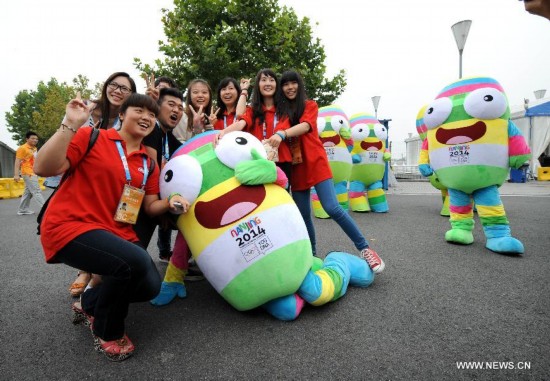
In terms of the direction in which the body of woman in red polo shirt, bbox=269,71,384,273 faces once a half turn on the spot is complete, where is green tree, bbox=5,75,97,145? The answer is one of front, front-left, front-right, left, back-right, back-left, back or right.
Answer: left

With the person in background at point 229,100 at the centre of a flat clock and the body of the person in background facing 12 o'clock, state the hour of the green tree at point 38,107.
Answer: The green tree is roughly at 5 o'clock from the person in background.

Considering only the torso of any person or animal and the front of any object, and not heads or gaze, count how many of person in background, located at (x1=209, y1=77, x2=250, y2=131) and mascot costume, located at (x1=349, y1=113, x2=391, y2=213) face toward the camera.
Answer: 2

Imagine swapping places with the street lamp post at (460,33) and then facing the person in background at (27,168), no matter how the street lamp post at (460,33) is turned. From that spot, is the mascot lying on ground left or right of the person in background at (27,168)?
left

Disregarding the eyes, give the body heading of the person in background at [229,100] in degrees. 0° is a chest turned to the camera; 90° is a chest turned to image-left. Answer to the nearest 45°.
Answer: approximately 0°

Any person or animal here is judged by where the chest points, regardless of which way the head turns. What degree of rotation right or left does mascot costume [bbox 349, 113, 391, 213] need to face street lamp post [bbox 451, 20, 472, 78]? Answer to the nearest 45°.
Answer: approximately 135° to its left

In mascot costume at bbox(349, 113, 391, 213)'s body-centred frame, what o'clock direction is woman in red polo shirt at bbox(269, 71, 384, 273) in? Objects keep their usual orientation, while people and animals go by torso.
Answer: The woman in red polo shirt is roughly at 12 o'clock from the mascot costume.

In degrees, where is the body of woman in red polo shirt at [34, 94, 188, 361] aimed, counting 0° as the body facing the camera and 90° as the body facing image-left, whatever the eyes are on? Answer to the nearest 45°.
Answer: approximately 315°

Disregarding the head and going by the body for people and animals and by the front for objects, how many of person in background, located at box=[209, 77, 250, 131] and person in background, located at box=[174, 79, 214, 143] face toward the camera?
2

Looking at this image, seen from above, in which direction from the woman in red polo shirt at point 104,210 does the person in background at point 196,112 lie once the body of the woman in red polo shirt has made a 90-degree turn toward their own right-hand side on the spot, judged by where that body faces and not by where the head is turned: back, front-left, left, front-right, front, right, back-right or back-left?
back
